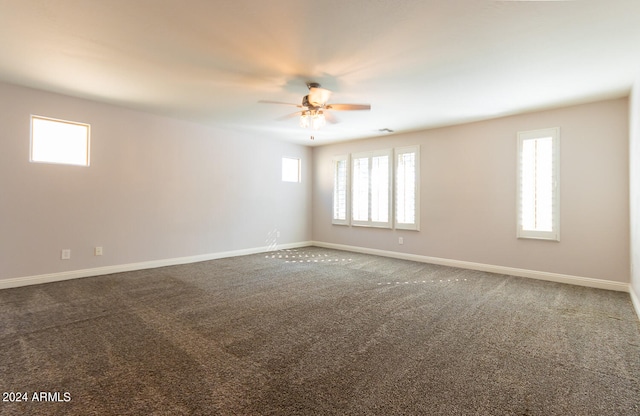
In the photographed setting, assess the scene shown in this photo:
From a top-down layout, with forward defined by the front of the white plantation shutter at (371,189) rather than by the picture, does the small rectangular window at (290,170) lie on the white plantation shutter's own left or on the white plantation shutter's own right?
on the white plantation shutter's own right

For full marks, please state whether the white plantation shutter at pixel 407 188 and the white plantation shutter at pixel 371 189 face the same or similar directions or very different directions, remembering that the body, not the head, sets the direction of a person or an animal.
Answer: same or similar directions

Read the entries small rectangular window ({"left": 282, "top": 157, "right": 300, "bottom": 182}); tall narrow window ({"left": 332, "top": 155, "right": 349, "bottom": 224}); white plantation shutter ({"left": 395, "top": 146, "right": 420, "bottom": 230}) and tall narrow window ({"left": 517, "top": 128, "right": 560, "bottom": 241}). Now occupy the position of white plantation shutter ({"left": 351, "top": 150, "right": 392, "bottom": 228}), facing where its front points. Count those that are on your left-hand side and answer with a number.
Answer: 2

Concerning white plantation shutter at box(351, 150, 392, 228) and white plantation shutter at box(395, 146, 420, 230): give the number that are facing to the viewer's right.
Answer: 0

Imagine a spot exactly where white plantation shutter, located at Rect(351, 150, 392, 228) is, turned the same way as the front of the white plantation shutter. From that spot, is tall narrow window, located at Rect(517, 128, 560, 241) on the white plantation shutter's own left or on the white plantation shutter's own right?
on the white plantation shutter's own left

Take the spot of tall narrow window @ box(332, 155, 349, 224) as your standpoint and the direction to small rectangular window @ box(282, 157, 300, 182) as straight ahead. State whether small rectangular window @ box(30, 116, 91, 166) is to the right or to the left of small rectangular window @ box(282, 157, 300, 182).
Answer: left

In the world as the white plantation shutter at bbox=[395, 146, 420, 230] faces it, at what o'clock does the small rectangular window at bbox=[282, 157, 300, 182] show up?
The small rectangular window is roughly at 2 o'clock from the white plantation shutter.

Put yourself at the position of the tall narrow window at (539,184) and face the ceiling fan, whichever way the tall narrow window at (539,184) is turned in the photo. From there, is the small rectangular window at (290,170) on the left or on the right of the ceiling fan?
right

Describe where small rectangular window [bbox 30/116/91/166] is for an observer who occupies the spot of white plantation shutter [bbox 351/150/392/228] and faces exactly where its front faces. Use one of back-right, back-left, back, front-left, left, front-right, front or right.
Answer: front

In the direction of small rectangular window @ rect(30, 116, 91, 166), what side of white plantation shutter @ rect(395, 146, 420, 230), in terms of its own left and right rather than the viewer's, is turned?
front

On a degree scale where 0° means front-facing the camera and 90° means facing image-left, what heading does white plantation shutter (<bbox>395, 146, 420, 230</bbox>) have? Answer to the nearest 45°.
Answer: approximately 45°

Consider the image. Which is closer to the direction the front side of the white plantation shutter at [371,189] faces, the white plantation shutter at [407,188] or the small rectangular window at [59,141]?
the small rectangular window

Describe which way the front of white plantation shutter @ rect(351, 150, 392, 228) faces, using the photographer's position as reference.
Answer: facing the viewer and to the left of the viewer

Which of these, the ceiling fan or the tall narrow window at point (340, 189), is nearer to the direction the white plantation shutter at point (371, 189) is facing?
the ceiling fan

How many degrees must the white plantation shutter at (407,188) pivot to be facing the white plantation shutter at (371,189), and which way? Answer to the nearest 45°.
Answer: approximately 90° to its right
